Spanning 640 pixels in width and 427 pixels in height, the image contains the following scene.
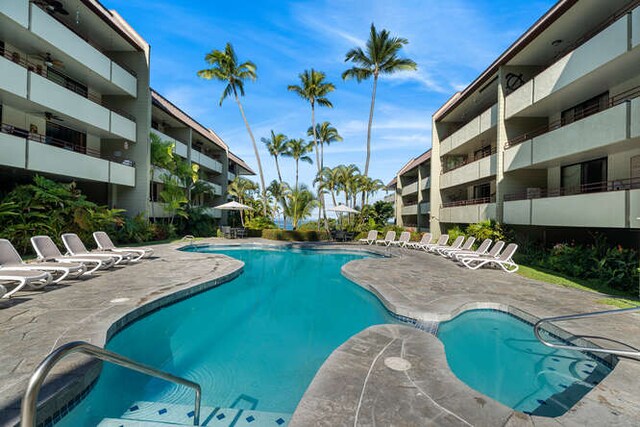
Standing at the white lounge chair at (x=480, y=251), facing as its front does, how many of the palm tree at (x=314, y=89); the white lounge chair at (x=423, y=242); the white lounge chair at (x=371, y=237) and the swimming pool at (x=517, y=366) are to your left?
1

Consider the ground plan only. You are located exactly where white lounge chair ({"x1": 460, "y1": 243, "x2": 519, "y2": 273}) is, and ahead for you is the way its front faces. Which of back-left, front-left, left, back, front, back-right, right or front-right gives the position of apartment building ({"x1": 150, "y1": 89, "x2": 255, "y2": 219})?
front-right

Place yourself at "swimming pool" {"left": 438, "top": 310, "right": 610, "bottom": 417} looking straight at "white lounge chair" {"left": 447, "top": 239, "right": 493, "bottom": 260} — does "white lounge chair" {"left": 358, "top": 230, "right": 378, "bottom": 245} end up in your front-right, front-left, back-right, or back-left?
front-left

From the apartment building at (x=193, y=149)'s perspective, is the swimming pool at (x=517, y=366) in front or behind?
in front

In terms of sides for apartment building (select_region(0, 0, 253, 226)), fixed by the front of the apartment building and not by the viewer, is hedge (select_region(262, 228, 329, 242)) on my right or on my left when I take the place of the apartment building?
on my left

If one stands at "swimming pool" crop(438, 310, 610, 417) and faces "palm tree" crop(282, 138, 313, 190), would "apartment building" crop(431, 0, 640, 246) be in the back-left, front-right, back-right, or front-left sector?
front-right

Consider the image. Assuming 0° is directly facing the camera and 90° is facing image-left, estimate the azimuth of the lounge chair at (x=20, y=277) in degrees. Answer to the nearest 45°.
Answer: approximately 270°

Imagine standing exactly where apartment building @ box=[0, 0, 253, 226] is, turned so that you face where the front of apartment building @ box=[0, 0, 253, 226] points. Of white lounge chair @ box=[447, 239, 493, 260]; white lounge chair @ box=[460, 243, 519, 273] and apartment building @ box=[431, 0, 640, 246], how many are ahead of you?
3

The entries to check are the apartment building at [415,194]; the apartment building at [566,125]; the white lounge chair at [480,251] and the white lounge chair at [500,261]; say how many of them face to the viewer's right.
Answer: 0

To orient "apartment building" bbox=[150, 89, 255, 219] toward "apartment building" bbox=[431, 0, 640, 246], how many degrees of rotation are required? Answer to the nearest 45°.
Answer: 0° — it already faces it

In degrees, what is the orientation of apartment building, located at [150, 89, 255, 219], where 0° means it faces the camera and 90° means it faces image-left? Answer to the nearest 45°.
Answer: approximately 315°

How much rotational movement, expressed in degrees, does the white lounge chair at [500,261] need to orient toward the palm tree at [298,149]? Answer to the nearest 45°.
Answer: approximately 90° to its right

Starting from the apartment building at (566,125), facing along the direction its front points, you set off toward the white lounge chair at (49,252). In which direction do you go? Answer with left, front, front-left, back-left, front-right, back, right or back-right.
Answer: front

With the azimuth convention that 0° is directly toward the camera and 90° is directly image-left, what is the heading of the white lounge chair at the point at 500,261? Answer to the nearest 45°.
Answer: approximately 90°

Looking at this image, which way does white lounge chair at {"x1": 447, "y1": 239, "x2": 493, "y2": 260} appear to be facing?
to the viewer's left

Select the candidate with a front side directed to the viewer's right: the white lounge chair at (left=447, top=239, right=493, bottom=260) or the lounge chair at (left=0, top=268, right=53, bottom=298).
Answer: the lounge chair
